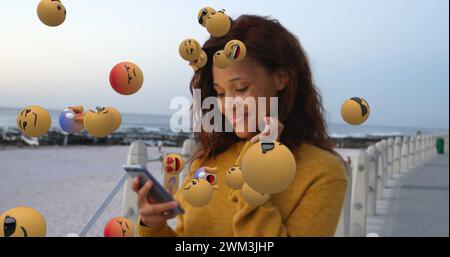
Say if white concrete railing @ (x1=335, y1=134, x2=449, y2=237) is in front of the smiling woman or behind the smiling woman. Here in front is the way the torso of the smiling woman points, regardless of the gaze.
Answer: behind

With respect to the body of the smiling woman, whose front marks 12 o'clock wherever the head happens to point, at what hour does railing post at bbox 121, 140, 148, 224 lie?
The railing post is roughly at 4 o'clock from the smiling woman.

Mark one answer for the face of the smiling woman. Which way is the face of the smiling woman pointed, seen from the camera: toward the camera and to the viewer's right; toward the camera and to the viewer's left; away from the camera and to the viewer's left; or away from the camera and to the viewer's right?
toward the camera and to the viewer's left

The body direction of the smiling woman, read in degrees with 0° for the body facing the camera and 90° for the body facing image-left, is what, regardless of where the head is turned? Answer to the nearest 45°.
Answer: approximately 45°
